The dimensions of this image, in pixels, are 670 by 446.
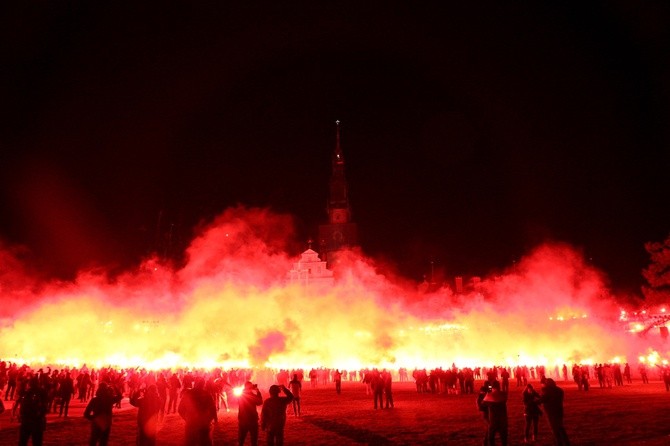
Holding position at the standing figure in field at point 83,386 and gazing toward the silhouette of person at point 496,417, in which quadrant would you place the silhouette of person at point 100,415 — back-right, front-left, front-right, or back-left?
front-right

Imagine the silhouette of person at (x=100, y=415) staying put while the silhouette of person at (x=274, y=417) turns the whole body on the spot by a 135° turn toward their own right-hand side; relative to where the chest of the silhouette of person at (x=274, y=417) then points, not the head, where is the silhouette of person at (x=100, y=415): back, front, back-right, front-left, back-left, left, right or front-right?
back-right

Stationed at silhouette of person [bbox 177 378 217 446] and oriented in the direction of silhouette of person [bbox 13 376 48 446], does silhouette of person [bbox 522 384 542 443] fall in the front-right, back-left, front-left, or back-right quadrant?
back-right

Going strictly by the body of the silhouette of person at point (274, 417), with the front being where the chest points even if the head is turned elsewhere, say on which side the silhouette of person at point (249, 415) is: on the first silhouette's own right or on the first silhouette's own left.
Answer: on the first silhouette's own left

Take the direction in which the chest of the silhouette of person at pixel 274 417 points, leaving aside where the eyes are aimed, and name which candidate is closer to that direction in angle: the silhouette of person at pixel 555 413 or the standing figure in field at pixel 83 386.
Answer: the standing figure in field

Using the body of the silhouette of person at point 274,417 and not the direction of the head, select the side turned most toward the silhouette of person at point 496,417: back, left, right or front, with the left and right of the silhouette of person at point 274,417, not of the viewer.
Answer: right

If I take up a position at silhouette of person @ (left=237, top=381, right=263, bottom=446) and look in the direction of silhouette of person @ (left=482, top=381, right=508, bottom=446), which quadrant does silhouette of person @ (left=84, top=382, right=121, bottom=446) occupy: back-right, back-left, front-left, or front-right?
back-right

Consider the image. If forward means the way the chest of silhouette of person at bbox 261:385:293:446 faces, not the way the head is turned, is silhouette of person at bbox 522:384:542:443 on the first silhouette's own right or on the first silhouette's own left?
on the first silhouette's own right

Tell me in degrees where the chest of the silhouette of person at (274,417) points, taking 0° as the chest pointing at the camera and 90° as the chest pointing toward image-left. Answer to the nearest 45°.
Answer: approximately 180°

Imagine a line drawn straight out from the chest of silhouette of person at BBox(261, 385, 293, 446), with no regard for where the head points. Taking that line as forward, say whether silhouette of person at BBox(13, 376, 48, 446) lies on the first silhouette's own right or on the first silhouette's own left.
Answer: on the first silhouette's own left

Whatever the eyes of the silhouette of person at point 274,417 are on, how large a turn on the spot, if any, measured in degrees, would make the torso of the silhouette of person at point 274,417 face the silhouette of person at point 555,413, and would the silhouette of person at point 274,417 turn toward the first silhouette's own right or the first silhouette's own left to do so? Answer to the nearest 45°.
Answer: approximately 90° to the first silhouette's own right

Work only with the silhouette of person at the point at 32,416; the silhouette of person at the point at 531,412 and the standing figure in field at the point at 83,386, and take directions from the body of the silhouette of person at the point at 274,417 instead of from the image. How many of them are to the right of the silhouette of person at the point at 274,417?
1

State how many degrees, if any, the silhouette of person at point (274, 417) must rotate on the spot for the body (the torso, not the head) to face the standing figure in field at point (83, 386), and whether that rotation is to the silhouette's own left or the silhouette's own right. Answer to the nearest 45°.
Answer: approximately 45° to the silhouette's own left

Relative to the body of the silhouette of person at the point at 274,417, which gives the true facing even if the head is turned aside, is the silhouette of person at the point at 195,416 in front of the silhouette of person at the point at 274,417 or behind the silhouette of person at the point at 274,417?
behind

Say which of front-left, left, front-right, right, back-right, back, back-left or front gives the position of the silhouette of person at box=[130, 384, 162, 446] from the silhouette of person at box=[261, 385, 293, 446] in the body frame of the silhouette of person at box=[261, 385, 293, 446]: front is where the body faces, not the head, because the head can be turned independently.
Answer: left
